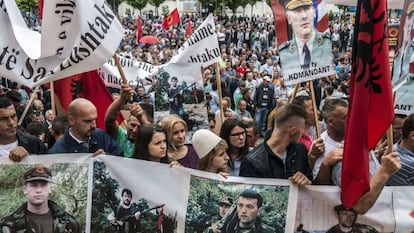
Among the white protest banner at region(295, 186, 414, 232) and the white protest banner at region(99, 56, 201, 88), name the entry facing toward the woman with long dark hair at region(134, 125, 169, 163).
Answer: the white protest banner at region(99, 56, 201, 88)

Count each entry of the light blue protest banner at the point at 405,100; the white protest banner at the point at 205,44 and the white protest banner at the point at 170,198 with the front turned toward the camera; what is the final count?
3

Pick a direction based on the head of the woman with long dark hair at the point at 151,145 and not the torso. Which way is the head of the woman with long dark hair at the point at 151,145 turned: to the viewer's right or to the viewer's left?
to the viewer's right

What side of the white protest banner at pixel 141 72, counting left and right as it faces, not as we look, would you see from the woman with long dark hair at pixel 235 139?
front

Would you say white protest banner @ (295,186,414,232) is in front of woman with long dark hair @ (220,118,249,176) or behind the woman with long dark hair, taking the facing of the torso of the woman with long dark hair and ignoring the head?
in front

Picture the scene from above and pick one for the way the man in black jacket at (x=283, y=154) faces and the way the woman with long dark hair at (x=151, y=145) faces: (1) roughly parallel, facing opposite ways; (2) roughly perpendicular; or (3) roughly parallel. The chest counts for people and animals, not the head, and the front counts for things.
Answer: roughly parallel

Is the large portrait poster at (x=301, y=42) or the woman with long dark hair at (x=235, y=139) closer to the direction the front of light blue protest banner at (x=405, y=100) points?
the woman with long dark hair

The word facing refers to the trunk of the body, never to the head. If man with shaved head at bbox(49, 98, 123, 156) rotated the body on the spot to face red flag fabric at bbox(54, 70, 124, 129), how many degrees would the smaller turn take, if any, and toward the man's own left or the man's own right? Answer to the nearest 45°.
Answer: approximately 135° to the man's own left

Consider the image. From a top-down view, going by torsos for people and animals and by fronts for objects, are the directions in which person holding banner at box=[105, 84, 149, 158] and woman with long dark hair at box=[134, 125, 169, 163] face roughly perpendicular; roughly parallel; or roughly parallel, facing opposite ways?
roughly parallel

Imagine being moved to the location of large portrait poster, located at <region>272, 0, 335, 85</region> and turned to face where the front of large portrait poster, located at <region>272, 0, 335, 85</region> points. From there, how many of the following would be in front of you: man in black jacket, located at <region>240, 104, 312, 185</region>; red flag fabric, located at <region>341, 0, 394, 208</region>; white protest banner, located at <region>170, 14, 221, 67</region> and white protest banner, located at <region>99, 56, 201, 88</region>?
2

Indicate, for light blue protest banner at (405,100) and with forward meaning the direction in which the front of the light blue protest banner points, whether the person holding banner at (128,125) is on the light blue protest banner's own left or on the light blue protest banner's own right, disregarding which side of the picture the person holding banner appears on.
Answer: on the light blue protest banner's own right

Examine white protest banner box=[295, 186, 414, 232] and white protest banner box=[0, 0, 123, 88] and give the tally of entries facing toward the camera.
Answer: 2

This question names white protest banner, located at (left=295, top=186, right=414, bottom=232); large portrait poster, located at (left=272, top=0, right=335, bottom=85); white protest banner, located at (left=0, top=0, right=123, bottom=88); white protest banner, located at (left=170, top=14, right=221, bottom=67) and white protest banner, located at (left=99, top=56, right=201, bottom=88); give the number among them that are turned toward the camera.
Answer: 5

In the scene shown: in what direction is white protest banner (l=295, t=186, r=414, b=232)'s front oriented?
toward the camera

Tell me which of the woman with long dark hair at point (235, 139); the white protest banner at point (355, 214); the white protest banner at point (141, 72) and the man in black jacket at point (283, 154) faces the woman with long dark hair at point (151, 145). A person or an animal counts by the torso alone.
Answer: the white protest banner at point (141, 72)

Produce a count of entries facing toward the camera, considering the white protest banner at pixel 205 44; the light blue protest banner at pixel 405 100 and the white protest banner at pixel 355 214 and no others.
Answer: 3

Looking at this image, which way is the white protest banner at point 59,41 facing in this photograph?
toward the camera

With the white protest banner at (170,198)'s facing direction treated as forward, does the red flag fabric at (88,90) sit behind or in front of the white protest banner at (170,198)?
behind

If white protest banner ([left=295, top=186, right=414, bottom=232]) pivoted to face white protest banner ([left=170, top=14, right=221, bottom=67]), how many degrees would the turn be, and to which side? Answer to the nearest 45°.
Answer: approximately 135° to its right
